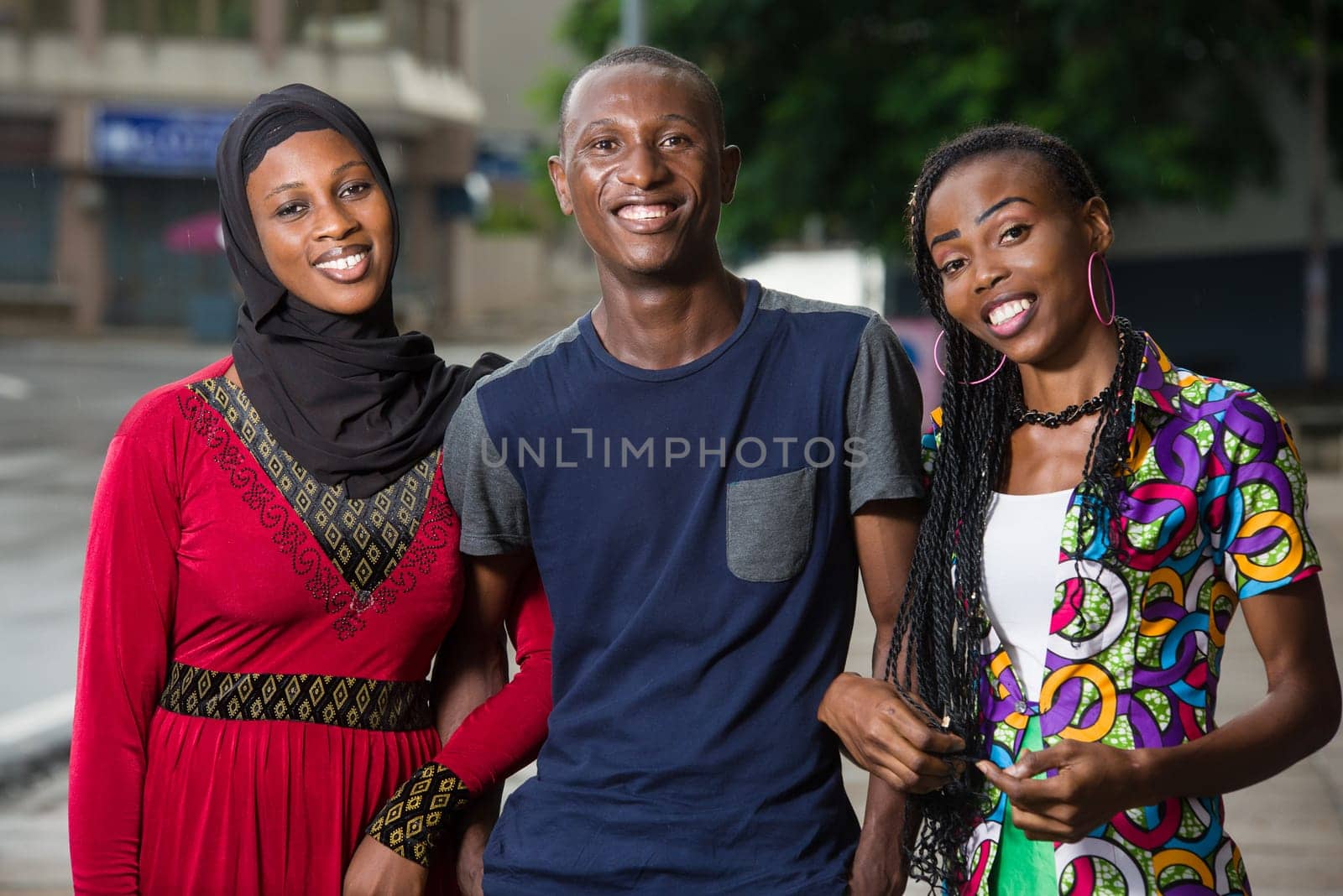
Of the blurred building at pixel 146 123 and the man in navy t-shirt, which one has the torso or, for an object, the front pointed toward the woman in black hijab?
the blurred building

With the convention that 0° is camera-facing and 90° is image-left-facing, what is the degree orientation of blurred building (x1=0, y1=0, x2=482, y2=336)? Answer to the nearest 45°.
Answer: approximately 0°

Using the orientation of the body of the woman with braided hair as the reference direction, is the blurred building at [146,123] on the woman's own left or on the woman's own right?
on the woman's own right

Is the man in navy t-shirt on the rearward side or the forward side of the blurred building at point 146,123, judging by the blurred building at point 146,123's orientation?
on the forward side

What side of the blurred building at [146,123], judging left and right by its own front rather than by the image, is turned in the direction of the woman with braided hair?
front

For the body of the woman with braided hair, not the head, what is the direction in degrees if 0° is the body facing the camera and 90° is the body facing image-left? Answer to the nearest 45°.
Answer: approximately 45°

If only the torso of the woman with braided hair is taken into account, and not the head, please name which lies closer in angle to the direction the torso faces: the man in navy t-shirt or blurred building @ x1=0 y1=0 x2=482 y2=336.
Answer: the man in navy t-shirt

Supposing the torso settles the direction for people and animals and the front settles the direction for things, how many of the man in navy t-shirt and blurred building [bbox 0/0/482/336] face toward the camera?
2

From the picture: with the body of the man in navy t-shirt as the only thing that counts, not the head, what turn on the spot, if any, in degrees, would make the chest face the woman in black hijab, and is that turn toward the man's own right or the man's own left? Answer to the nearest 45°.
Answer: approximately 90° to the man's own right

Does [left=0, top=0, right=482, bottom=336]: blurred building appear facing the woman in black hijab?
yes

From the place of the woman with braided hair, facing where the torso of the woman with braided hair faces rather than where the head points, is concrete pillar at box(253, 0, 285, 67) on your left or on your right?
on your right
